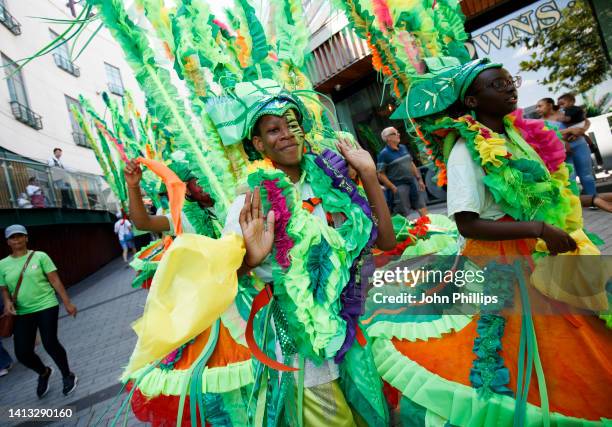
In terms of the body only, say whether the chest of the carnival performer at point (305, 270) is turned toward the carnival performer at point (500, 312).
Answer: no

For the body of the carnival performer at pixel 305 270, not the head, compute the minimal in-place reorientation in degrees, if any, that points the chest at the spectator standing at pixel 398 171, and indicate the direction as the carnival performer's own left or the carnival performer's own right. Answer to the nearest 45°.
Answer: approximately 135° to the carnival performer's own left

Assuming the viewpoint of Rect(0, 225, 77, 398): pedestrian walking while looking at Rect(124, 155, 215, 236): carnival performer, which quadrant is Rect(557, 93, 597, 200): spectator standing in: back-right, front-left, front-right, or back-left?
front-left

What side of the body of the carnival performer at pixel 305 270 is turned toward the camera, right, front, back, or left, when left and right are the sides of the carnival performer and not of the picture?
front

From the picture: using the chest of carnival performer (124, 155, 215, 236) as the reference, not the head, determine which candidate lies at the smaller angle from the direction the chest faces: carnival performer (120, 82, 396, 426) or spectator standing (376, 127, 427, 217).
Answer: the carnival performer

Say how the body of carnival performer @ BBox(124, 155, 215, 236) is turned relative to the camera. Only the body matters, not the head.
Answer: toward the camera

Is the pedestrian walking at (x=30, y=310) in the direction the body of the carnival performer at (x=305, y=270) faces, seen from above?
no

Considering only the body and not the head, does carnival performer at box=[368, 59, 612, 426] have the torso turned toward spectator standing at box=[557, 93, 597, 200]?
no

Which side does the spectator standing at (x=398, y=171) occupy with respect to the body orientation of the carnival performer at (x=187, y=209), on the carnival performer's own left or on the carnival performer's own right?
on the carnival performer's own left

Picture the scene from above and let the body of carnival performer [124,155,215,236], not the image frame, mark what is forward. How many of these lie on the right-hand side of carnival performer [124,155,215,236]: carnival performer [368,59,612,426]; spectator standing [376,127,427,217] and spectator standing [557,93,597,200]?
0

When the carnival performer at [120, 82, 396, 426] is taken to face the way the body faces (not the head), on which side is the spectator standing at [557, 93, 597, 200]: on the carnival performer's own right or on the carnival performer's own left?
on the carnival performer's own left

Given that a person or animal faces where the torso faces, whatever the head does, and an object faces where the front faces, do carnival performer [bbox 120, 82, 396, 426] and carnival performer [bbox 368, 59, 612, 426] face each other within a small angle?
no
